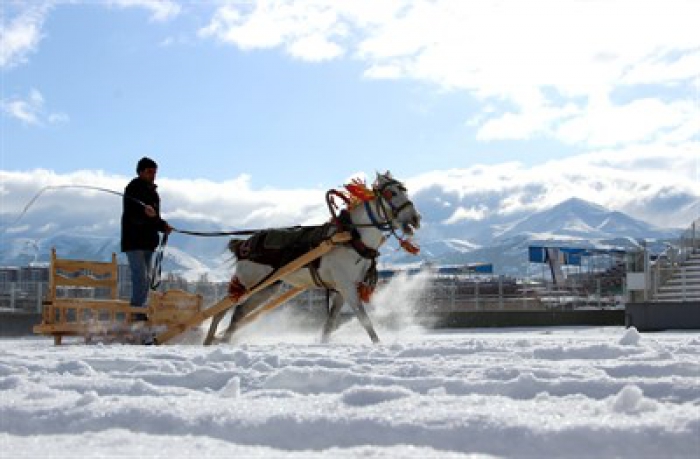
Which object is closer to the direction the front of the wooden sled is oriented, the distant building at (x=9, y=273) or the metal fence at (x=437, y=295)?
the metal fence

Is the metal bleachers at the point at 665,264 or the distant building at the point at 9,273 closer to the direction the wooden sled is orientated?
the metal bleachers

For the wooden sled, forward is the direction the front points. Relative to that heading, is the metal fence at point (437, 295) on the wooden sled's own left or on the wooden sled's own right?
on the wooden sled's own left

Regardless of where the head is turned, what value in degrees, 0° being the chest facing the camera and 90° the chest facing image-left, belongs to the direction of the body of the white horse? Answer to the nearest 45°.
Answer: approximately 270°

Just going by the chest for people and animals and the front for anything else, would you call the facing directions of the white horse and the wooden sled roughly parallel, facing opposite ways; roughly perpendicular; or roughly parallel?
roughly parallel

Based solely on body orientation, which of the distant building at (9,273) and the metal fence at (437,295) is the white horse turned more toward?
the metal fence

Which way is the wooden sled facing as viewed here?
to the viewer's right

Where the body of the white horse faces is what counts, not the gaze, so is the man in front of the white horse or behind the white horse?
behind

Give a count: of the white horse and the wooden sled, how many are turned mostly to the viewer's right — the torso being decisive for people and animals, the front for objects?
2

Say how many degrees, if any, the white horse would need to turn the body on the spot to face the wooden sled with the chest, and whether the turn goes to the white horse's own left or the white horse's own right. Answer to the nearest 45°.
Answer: approximately 180°

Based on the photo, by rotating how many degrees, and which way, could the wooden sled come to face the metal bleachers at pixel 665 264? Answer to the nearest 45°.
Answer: approximately 45° to its left

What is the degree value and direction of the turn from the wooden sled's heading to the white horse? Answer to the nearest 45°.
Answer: approximately 45° to its right

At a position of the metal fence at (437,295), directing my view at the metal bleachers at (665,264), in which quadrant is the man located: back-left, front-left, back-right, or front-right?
back-right
